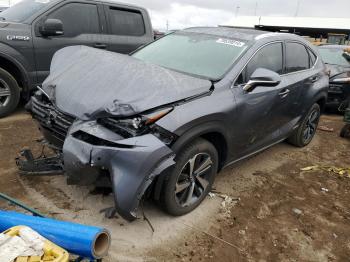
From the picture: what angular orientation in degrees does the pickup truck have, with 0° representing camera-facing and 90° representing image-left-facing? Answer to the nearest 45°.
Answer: approximately 45°

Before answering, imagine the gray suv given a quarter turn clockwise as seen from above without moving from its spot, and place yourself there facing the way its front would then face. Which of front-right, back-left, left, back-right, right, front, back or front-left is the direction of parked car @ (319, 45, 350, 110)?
right

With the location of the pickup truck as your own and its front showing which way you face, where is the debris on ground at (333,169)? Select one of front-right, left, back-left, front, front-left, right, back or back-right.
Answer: left

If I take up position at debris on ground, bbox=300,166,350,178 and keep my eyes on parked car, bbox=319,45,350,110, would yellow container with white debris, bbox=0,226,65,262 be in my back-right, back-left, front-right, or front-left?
back-left

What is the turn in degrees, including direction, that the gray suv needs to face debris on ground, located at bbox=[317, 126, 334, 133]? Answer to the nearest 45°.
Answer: approximately 180°

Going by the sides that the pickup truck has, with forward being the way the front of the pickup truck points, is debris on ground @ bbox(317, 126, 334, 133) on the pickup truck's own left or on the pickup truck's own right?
on the pickup truck's own left

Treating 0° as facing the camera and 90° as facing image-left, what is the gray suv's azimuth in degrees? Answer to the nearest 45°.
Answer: approximately 45°

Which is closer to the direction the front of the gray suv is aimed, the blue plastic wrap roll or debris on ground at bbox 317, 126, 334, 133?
the blue plastic wrap roll

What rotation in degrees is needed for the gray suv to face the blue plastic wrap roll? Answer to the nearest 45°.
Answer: approximately 45° to its left

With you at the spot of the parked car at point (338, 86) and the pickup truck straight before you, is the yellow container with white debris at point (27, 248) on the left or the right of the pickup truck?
left

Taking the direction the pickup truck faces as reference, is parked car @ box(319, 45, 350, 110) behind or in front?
behind
